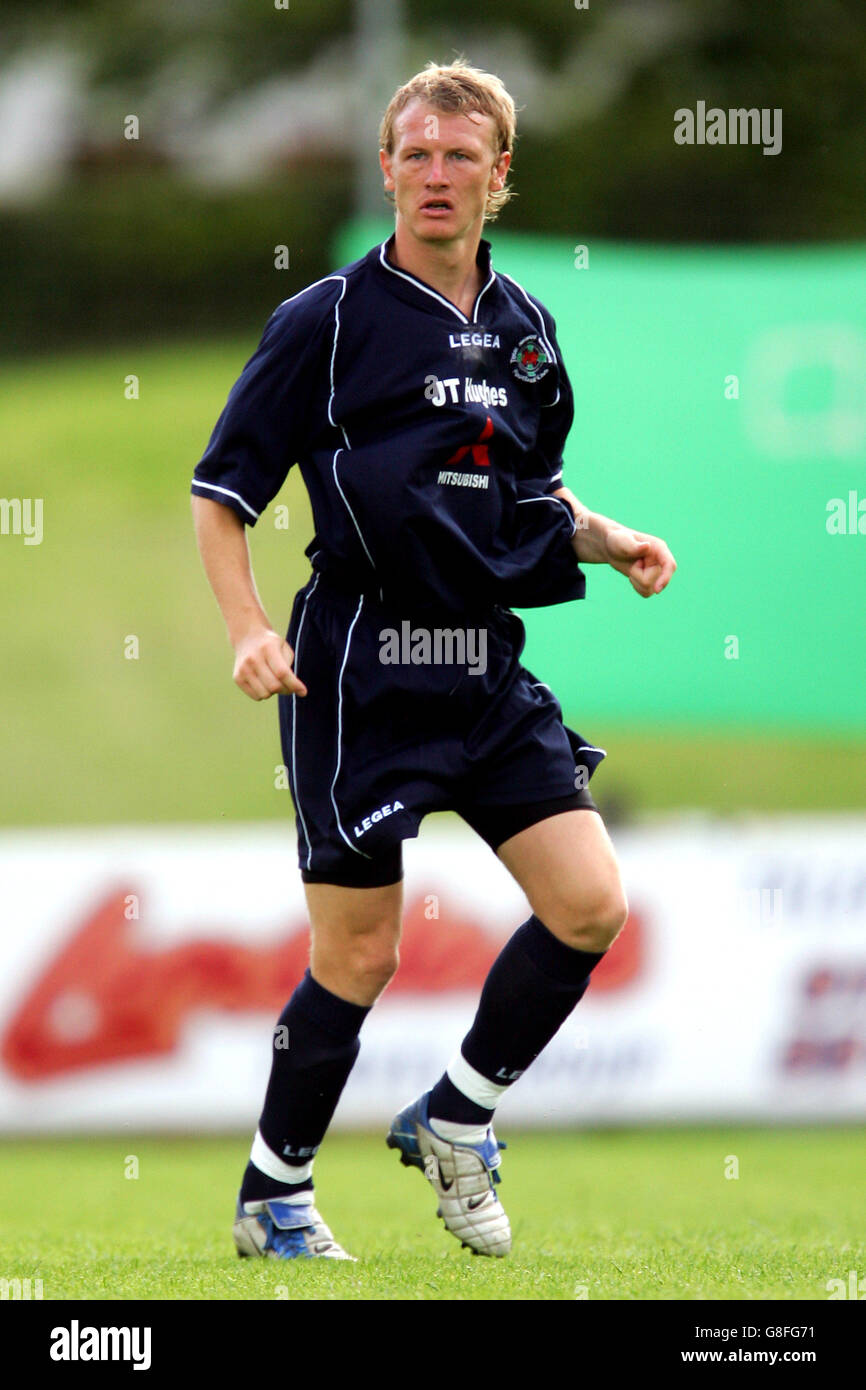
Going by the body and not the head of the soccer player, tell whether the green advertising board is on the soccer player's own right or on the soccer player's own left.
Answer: on the soccer player's own left

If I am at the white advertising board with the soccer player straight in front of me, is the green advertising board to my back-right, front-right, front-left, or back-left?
back-left

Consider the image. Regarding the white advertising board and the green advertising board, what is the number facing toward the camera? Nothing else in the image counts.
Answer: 2

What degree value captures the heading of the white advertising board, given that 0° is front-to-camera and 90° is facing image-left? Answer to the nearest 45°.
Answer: approximately 0°

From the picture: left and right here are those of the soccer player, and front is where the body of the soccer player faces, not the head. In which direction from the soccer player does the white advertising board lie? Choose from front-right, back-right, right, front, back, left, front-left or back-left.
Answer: back-left

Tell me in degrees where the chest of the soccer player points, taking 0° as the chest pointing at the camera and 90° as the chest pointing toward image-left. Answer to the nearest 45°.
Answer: approximately 315°

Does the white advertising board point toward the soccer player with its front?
yes

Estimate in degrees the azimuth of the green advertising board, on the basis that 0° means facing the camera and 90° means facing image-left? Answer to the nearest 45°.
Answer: approximately 0°
